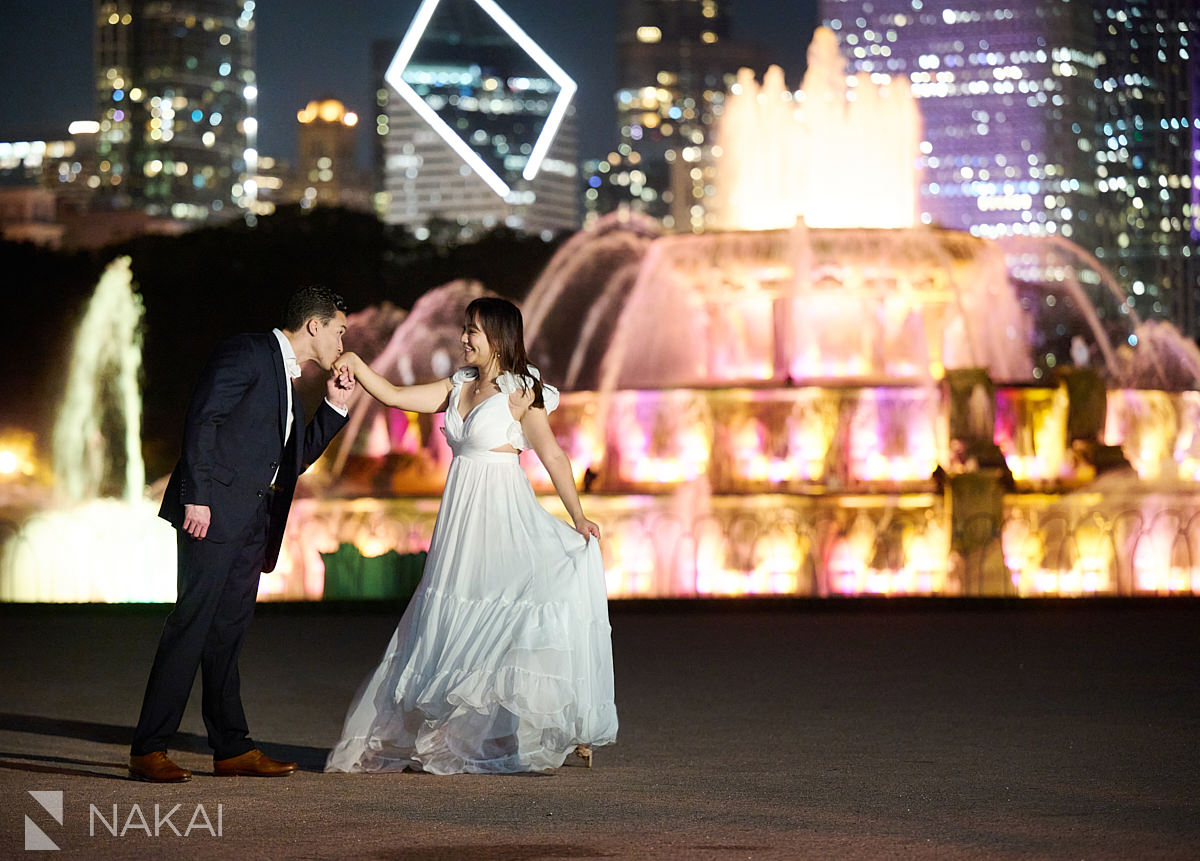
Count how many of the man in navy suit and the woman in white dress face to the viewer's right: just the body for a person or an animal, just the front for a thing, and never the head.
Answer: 1

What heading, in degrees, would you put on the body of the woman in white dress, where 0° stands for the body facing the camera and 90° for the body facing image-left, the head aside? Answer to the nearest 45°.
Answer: approximately 45°

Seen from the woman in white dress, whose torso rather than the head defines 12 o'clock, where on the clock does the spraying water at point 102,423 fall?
The spraying water is roughly at 4 o'clock from the woman in white dress.

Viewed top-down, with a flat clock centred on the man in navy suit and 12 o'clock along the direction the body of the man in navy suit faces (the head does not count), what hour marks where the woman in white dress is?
The woman in white dress is roughly at 12 o'clock from the man in navy suit.

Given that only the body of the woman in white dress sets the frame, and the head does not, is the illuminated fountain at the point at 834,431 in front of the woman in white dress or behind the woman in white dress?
behind

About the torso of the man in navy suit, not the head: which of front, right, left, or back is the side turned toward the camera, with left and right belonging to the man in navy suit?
right

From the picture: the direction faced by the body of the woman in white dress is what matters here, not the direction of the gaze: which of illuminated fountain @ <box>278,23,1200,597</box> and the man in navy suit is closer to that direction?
the man in navy suit

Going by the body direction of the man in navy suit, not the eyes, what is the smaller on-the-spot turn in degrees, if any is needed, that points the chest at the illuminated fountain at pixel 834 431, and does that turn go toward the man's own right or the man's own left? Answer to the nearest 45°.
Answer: approximately 45° to the man's own left

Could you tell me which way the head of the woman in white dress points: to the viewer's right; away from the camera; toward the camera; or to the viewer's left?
to the viewer's left

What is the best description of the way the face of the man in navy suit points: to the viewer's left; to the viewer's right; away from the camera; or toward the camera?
to the viewer's right
